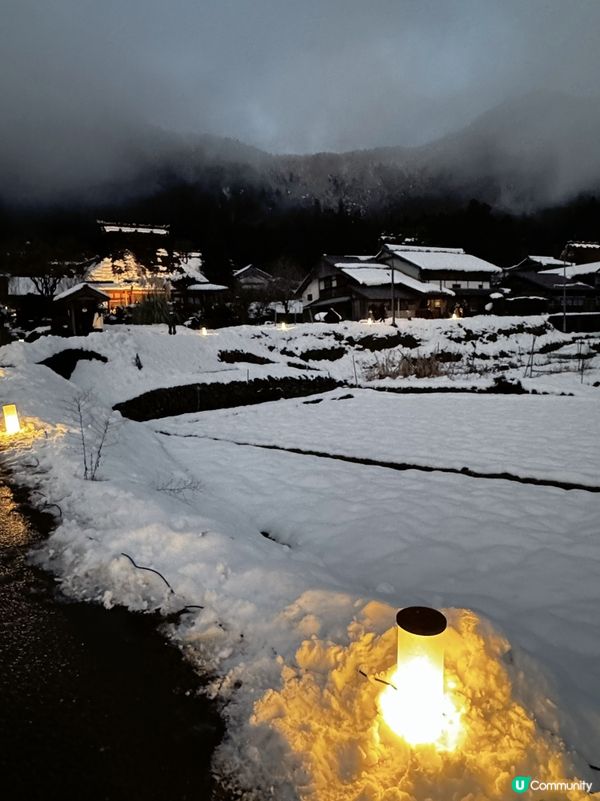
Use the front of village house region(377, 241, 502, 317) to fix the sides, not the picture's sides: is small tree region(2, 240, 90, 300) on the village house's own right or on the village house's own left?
on the village house's own right

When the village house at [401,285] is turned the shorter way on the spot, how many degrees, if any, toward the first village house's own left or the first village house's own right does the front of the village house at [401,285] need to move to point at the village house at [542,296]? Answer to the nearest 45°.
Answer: approximately 45° to the first village house's own left

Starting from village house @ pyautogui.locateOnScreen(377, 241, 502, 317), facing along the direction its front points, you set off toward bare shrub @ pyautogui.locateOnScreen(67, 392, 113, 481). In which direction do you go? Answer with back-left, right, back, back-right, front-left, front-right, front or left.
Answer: front-right

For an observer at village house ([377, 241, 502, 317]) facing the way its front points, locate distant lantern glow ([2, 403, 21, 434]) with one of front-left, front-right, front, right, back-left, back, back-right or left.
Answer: front-right

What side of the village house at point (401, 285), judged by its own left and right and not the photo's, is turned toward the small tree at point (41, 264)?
right

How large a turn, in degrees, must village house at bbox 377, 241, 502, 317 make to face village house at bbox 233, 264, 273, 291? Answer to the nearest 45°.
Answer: approximately 135° to its right

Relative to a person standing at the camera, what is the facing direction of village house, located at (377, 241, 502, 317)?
facing the viewer and to the right of the viewer

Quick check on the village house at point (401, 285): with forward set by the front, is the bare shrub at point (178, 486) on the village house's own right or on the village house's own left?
on the village house's own right

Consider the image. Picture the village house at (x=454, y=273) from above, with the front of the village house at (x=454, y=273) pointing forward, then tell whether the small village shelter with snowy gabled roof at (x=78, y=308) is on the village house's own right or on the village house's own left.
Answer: on the village house's own right

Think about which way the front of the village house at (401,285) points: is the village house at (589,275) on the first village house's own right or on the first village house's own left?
on the first village house's own left

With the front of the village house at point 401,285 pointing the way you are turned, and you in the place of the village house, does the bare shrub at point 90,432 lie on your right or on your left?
on your right
